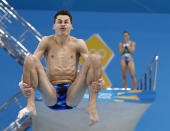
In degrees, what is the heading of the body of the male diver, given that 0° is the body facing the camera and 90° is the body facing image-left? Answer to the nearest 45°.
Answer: approximately 0°
